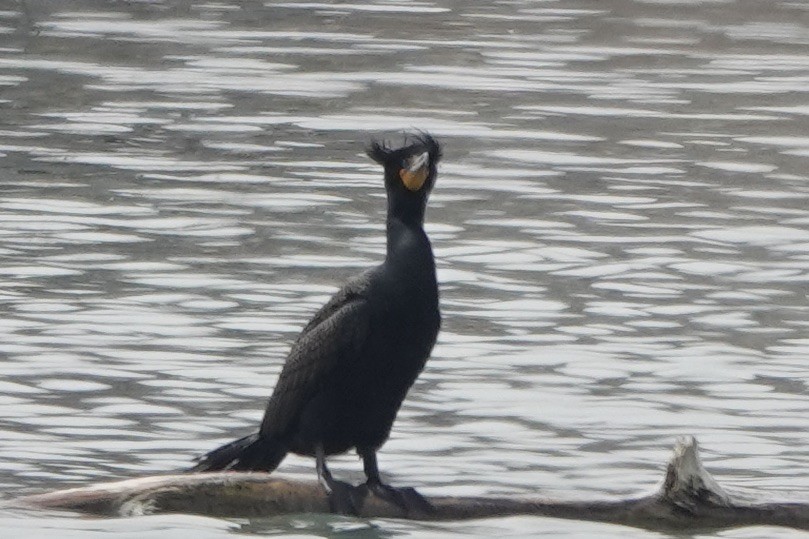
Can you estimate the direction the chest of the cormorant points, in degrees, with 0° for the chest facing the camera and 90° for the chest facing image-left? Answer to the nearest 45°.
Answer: approximately 315°
